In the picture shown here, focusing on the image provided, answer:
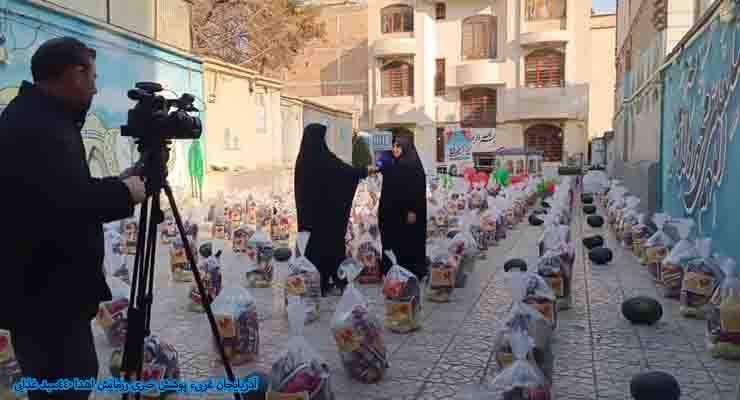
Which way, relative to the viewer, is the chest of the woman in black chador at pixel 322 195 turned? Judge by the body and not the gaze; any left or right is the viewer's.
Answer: facing away from the viewer and to the right of the viewer

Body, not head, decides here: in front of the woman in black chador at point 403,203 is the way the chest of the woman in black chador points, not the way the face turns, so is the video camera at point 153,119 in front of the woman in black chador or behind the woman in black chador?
in front

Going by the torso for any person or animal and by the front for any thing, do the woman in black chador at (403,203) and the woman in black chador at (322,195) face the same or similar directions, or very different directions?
very different directions

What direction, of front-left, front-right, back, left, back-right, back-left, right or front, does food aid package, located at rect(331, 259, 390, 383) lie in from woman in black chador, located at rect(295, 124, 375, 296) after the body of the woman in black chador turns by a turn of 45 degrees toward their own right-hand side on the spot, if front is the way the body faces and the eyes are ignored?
right

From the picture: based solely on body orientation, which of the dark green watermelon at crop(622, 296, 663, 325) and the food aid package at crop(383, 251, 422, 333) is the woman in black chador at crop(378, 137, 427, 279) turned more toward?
the food aid package

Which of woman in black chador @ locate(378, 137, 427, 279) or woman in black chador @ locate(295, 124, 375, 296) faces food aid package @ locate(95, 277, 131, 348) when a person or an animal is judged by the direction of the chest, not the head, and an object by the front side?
woman in black chador @ locate(378, 137, 427, 279)

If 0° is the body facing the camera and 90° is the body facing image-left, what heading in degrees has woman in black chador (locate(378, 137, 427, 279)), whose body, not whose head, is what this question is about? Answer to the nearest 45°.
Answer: approximately 45°

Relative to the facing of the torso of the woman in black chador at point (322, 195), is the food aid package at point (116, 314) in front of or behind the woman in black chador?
behind

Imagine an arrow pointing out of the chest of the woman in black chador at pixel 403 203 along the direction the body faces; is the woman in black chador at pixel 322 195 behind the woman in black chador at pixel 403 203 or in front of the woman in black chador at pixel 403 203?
in front

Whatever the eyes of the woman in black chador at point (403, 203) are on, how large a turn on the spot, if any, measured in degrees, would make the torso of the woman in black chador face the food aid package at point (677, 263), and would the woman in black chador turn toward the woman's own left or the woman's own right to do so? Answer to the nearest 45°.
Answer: approximately 135° to the woman's own left

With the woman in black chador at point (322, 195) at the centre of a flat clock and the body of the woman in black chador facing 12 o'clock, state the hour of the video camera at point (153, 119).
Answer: The video camera is roughly at 5 o'clock from the woman in black chador.

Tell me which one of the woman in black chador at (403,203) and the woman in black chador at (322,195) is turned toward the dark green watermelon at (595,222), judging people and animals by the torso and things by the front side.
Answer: the woman in black chador at (322,195)

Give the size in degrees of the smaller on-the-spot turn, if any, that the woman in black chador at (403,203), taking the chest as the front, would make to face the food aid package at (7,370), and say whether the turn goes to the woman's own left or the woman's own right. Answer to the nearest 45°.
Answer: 0° — they already face it
